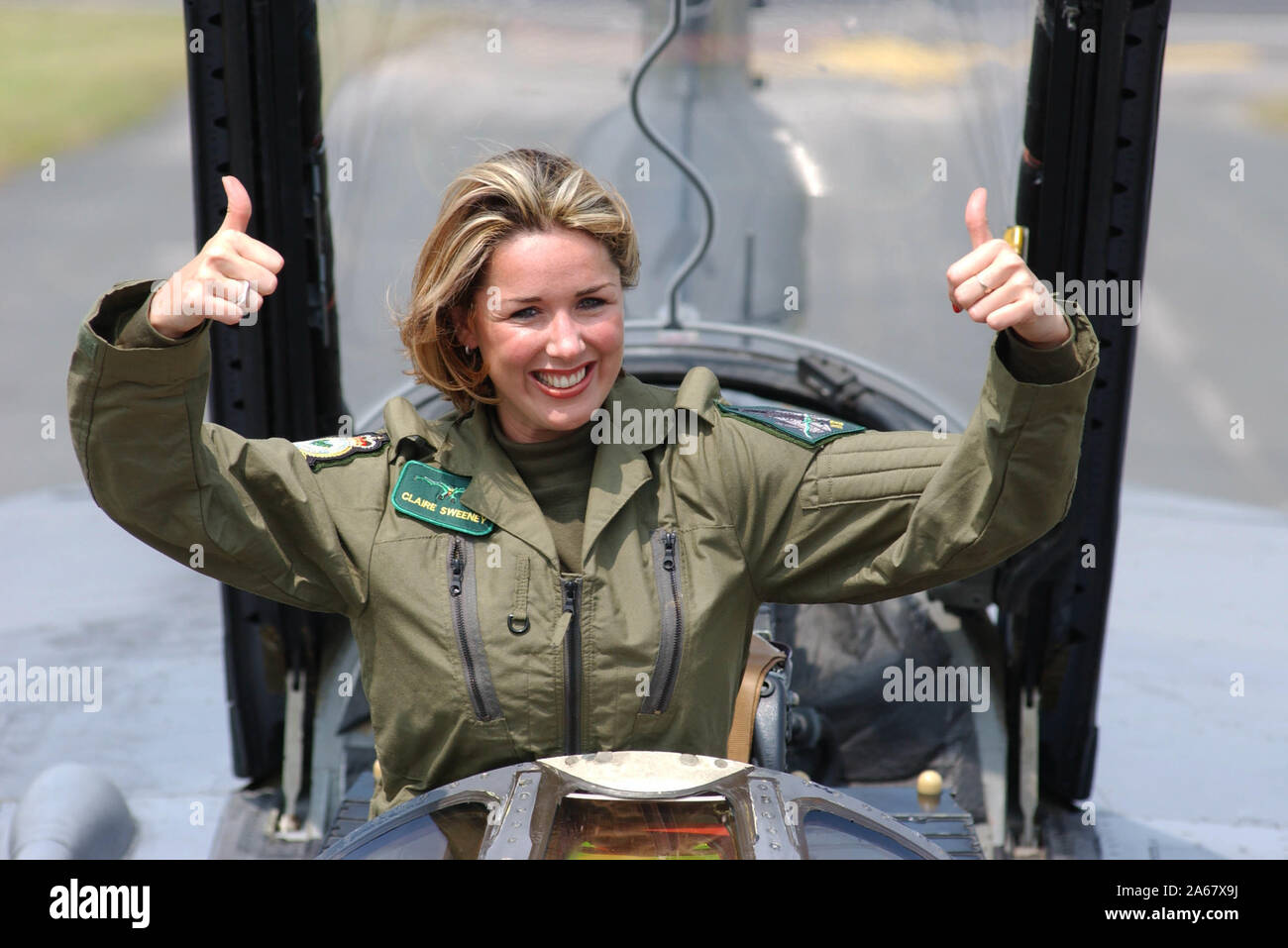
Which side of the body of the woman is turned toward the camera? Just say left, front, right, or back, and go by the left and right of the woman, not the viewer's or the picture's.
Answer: front
